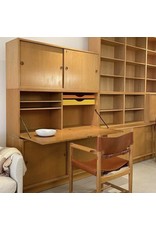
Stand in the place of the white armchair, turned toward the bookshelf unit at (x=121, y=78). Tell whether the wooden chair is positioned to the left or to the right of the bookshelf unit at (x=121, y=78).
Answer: right

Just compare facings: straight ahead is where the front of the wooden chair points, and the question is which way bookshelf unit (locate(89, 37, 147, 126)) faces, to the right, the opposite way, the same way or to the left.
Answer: the opposite way

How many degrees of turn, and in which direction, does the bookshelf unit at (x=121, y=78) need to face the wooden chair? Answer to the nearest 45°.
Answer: approximately 45° to its right

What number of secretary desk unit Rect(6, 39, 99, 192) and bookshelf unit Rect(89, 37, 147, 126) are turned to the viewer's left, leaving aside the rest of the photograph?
0

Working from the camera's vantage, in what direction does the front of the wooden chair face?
facing away from the viewer and to the left of the viewer

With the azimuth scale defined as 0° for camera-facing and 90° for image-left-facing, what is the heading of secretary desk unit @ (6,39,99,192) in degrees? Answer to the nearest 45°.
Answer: approximately 315°

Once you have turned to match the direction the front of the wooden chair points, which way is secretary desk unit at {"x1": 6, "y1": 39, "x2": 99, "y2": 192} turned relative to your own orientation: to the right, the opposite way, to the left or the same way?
the opposite way

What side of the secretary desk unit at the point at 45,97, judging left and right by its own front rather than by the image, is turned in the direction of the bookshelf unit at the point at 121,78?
left

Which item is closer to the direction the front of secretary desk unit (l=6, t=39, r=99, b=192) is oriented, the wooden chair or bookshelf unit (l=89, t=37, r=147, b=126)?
the wooden chair

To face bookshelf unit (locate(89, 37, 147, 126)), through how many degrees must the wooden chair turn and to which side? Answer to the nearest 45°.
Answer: approximately 45° to its right

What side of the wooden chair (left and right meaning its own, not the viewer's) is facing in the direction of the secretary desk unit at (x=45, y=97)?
front

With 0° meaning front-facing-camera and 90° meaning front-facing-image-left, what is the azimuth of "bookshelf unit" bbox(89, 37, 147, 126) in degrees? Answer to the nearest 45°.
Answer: approximately 315°

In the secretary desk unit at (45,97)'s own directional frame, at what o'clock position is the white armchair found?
The white armchair is roughly at 2 o'clock from the secretary desk unit.
